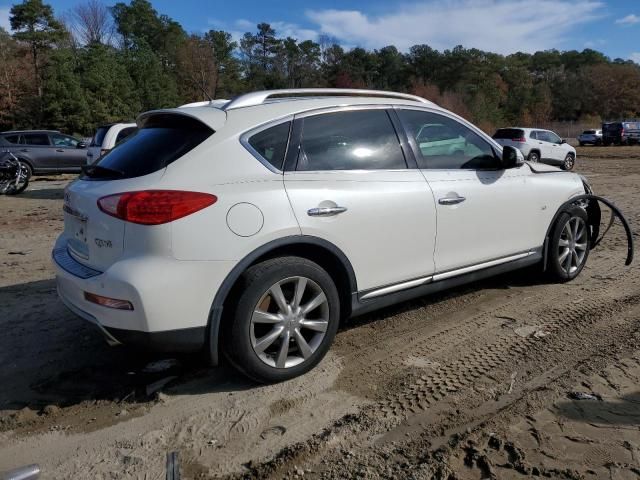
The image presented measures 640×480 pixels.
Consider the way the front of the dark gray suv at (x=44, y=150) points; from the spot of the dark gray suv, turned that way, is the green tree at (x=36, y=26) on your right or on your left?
on your left

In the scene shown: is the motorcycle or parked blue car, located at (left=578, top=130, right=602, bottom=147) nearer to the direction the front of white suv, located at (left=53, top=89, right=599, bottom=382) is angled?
the parked blue car

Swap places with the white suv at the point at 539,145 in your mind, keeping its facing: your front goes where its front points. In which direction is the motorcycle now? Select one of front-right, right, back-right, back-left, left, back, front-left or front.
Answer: back

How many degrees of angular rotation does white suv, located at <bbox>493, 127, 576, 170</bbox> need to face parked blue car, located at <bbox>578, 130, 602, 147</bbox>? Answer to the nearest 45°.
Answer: approximately 45° to its left

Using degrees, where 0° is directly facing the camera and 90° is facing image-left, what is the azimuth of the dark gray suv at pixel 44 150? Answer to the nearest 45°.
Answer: approximately 270°

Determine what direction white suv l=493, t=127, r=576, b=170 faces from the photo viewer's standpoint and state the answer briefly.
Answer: facing away from the viewer and to the right of the viewer

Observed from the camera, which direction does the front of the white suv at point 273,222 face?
facing away from the viewer and to the right of the viewer

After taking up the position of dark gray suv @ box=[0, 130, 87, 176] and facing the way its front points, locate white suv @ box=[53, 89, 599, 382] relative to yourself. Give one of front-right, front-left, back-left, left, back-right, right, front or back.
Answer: right

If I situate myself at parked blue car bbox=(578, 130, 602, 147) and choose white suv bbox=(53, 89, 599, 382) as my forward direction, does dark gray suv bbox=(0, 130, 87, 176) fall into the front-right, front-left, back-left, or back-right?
front-right

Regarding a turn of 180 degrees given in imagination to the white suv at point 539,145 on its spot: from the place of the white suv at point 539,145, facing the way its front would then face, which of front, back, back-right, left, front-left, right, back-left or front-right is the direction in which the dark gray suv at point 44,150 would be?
front

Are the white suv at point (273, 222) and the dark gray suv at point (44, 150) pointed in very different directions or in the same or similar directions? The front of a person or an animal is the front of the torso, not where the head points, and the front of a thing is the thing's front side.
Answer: same or similar directions

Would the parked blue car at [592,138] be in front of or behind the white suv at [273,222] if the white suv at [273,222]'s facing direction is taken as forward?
in front

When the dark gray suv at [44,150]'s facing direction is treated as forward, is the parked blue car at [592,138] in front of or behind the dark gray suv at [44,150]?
in front

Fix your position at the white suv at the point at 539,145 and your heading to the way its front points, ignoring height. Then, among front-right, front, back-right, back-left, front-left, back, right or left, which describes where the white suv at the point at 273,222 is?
back-right
